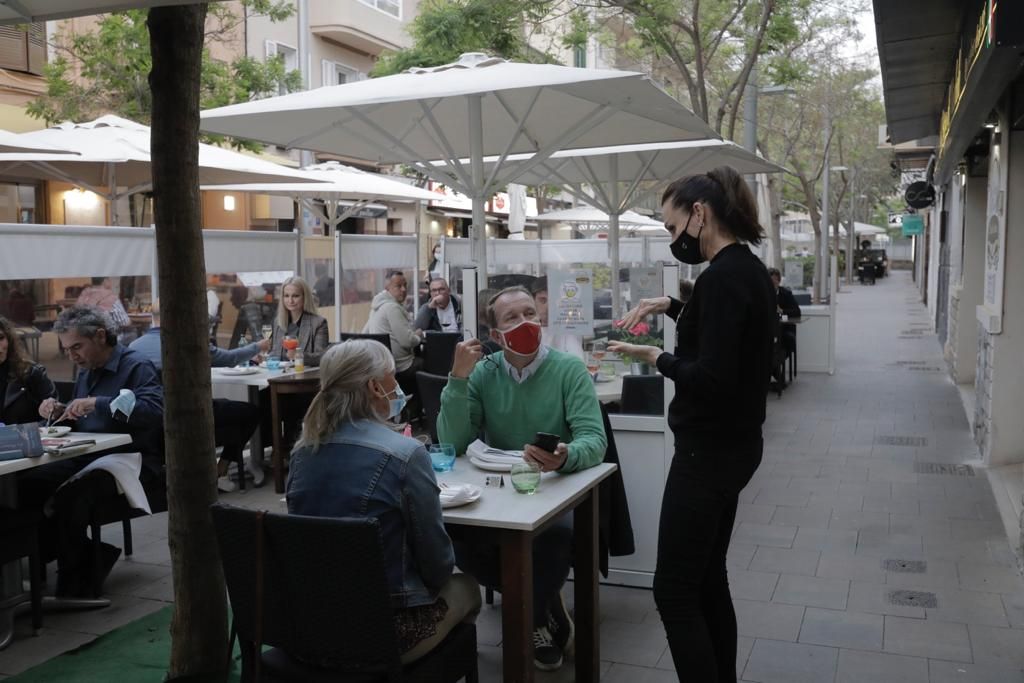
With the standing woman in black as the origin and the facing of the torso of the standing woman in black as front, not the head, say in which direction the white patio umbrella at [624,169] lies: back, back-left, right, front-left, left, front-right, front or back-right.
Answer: right

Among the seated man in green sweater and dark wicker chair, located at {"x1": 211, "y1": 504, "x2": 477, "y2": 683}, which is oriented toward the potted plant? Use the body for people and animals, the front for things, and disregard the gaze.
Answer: the dark wicker chair

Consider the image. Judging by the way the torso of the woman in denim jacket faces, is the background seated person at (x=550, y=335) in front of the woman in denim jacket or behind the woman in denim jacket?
in front

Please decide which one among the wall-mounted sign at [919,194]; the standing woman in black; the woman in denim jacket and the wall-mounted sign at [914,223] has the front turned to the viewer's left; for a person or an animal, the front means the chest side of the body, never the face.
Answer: the standing woman in black

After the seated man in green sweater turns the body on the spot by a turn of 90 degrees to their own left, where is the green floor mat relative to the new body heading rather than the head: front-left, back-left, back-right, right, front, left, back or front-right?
back

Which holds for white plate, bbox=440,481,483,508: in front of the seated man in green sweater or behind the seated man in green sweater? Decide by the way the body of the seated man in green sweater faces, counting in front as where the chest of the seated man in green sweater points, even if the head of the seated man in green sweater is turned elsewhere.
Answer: in front

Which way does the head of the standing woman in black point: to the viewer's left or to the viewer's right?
to the viewer's left

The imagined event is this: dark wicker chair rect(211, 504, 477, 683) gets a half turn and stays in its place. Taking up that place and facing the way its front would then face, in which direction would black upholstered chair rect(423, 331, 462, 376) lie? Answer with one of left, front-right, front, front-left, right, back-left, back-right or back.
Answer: back-right

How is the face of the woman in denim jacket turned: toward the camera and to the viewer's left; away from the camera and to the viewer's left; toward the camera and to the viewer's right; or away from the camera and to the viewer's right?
away from the camera and to the viewer's right

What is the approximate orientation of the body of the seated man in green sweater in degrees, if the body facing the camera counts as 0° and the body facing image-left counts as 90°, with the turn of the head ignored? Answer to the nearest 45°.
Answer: approximately 0°

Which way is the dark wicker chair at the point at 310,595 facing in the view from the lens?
facing away from the viewer and to the right of the viewer

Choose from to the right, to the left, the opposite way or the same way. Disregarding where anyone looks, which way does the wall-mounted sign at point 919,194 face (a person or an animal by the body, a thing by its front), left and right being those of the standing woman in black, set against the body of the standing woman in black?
to the left

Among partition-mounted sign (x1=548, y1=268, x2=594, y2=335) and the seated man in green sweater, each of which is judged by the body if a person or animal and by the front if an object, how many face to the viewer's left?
0

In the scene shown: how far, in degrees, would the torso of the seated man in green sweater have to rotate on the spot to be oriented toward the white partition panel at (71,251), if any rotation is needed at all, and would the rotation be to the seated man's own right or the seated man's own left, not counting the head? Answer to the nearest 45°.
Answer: approximately 135° to the seated man's own right

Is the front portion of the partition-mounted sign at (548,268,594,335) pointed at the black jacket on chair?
yes

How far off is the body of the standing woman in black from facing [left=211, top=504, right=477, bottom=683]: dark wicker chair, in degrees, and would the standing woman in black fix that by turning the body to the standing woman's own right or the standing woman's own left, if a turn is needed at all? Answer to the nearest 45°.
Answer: approximately 45° to the standing woman's own left
